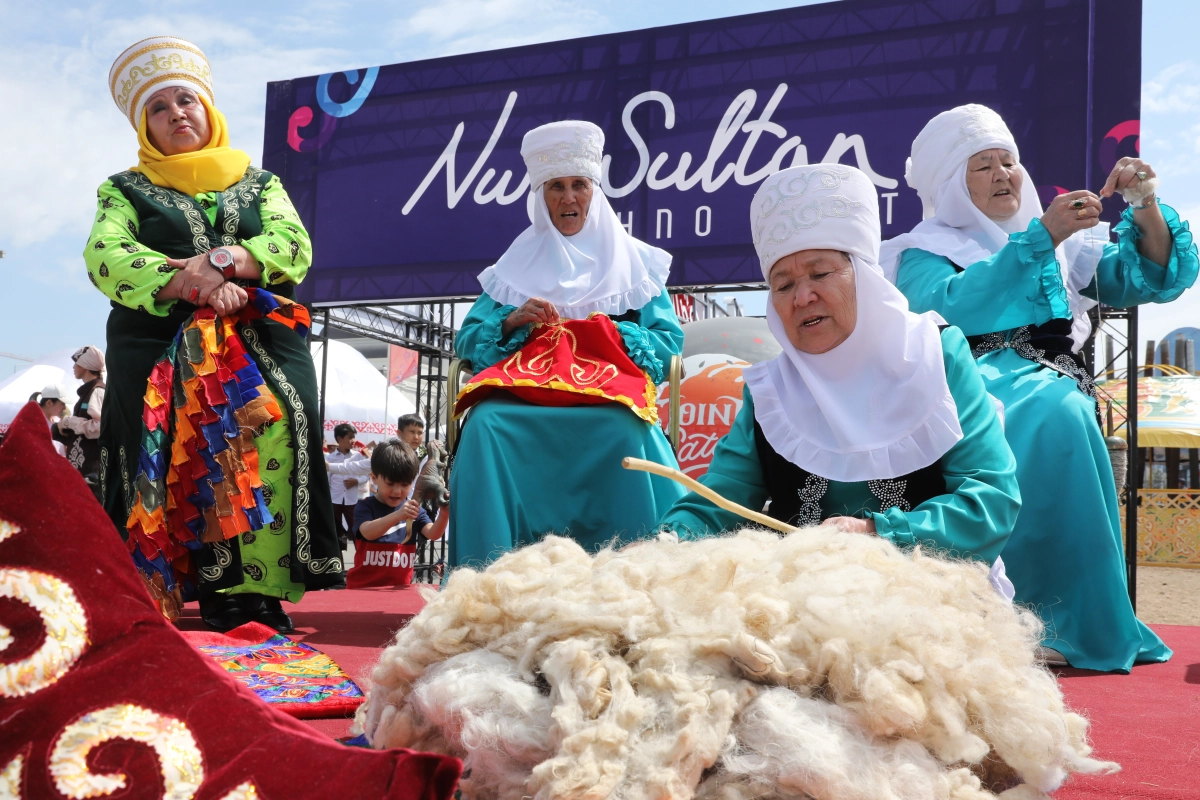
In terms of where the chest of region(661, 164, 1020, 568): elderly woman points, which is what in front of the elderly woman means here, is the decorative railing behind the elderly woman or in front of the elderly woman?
behind

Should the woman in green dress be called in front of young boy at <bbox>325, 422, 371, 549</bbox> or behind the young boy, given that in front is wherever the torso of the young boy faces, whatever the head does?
in front

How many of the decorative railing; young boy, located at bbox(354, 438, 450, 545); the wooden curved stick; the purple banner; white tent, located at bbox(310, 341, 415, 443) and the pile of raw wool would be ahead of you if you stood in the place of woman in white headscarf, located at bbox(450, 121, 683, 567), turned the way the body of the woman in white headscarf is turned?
2

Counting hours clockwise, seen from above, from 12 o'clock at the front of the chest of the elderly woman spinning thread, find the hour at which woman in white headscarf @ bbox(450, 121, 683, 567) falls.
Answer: The woman in white headscarf is roughly at 4 o'clock from the elderly woman spinning thread.

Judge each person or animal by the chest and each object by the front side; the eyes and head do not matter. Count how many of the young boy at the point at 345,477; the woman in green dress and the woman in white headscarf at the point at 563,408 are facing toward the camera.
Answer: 3

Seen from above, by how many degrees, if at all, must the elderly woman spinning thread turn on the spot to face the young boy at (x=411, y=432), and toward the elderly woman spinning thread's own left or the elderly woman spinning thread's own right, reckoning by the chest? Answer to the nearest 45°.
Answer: approximately 180°

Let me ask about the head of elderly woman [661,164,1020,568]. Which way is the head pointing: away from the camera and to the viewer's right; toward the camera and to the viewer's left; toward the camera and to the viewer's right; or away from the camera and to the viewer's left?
toward the camera and to the viewer's left

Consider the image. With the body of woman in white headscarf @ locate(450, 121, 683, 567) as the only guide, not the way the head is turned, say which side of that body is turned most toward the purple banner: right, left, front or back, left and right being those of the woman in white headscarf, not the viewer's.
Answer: back
